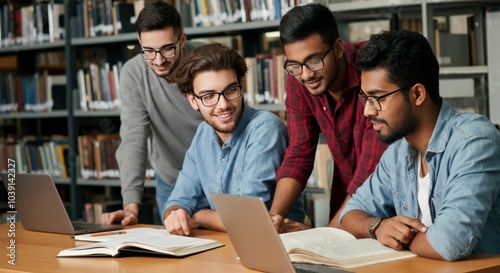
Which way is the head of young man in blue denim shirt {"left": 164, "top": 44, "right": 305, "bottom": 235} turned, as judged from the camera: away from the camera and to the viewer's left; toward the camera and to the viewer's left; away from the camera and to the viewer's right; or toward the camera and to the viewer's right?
toward the camera and to the viewer's right

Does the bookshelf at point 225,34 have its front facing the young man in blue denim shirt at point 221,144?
yes

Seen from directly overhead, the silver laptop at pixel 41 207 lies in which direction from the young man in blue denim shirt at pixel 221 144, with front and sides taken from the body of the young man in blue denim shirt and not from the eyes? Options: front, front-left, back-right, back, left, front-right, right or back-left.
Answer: front-right

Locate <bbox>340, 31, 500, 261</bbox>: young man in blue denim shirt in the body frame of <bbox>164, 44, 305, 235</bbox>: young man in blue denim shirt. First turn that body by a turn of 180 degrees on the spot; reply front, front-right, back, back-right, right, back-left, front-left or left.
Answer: right

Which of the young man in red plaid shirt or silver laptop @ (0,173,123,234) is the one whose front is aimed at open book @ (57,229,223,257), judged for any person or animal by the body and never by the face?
the young man in red plaid shirt

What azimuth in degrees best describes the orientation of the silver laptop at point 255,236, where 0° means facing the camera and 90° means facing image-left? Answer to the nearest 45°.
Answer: approximately 225°

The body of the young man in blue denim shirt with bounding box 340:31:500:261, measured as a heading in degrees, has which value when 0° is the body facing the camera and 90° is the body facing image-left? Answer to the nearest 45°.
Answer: approximately 45°

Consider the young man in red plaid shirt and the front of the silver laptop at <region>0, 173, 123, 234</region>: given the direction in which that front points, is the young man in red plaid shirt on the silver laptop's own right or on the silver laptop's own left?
on the silver laptop's own right

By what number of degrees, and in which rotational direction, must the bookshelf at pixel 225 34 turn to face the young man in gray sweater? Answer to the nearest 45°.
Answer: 0° — it already faces them

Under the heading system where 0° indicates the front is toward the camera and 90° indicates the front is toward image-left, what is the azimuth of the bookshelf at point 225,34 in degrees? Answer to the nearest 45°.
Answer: approximately 0°

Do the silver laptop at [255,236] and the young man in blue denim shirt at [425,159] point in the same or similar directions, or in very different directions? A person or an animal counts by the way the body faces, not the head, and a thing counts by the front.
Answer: very different directions

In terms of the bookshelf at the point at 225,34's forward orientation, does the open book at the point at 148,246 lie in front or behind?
in front

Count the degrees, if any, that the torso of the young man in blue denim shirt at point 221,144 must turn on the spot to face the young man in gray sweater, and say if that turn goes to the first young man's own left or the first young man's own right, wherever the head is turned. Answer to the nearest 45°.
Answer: approximately 135° to the first young man's own right

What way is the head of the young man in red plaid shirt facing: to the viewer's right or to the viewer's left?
to the viewer's left

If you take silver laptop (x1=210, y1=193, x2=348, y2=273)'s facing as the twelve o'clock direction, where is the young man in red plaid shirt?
The young man in red plaid shirt is roughly at 11 o'clock from the silver laptop.
